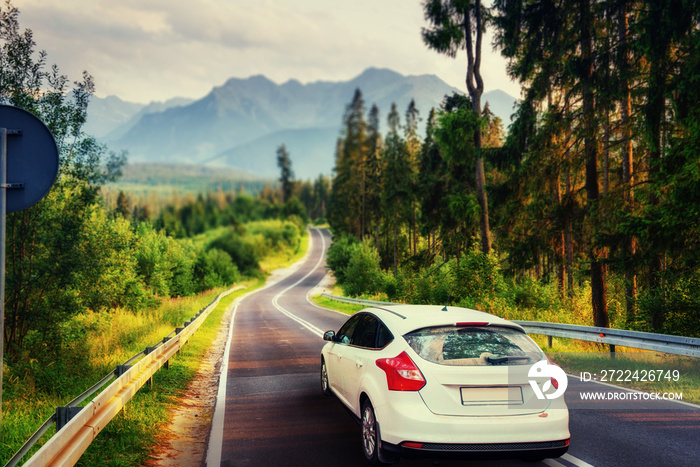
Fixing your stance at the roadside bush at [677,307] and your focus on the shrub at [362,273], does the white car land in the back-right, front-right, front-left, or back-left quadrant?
back-left

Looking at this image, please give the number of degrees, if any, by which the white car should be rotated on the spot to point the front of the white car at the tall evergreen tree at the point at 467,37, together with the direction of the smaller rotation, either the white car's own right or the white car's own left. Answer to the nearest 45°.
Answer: approximately 45° to the white car's own right

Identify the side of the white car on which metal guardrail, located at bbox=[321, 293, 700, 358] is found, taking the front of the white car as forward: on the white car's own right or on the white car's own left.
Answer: on the white car's own right

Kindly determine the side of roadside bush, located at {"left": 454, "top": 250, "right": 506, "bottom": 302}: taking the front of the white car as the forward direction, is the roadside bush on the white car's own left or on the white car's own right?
on the white car's own right

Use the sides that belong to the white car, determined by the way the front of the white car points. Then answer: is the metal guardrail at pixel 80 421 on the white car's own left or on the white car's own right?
on the white car's own left

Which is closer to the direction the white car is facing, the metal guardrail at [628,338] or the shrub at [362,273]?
the shrub

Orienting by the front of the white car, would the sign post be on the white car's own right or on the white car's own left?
on the white car's own left

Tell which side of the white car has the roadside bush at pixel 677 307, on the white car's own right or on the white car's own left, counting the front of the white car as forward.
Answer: on the white car's own right

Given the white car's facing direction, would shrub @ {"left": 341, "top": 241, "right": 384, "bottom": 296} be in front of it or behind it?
in front

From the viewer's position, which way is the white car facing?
facing away from the viewer and to the left of the viewer
